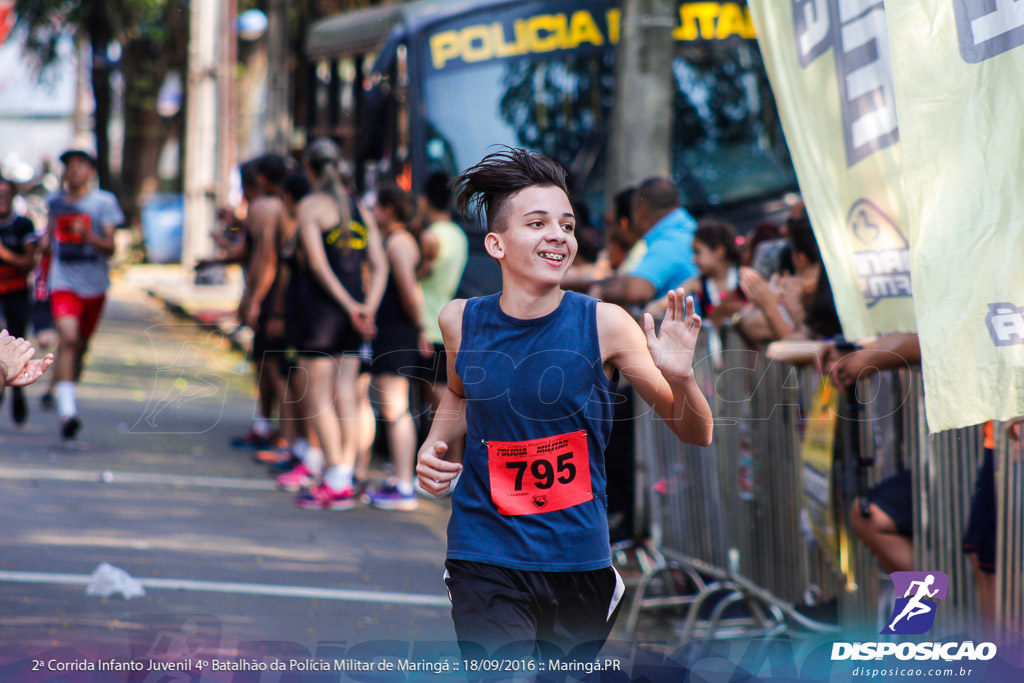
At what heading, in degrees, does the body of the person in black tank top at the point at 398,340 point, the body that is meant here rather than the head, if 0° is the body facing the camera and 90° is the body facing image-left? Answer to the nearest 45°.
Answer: approximately 90°

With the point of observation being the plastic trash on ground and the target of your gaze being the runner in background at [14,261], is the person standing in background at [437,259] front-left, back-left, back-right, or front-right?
front-right

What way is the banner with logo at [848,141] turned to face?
toward the camera

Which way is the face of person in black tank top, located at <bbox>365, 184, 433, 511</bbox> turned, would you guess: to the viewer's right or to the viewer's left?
to the viewer's left

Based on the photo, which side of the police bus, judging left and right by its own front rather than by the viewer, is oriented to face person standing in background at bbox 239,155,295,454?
front

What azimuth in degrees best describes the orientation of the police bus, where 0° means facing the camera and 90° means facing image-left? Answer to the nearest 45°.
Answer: approximately 315°

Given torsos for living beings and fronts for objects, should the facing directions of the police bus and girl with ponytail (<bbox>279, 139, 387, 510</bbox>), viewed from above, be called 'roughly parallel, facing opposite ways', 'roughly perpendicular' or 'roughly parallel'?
roughly parallel, facing opposite ways

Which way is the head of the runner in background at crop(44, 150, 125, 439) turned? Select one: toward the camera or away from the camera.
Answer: toward the camera

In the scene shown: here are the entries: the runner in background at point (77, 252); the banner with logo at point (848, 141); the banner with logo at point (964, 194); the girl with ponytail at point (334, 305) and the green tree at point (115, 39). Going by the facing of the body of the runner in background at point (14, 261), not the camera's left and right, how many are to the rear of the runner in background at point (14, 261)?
1

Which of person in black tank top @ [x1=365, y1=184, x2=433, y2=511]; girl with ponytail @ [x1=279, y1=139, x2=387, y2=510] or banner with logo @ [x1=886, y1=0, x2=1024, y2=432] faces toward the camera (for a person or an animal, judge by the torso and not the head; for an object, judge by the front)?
the banner with logo

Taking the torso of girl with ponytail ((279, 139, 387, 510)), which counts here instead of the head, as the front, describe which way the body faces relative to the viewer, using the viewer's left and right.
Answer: facing away from the viewer and to the left of the viewer

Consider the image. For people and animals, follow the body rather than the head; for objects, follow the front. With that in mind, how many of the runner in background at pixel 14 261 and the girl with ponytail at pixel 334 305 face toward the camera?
1

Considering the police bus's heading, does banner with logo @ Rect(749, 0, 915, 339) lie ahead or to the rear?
ahead

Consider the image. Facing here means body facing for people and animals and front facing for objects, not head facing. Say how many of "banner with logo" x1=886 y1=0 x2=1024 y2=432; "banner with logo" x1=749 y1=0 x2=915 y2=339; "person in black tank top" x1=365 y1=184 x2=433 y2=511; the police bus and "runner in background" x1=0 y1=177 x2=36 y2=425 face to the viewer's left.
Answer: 1

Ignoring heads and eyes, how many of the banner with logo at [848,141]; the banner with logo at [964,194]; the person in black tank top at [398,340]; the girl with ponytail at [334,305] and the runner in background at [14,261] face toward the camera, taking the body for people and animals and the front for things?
3

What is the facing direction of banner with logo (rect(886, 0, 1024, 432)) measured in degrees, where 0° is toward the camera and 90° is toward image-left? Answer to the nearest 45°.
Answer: approximately 0°
